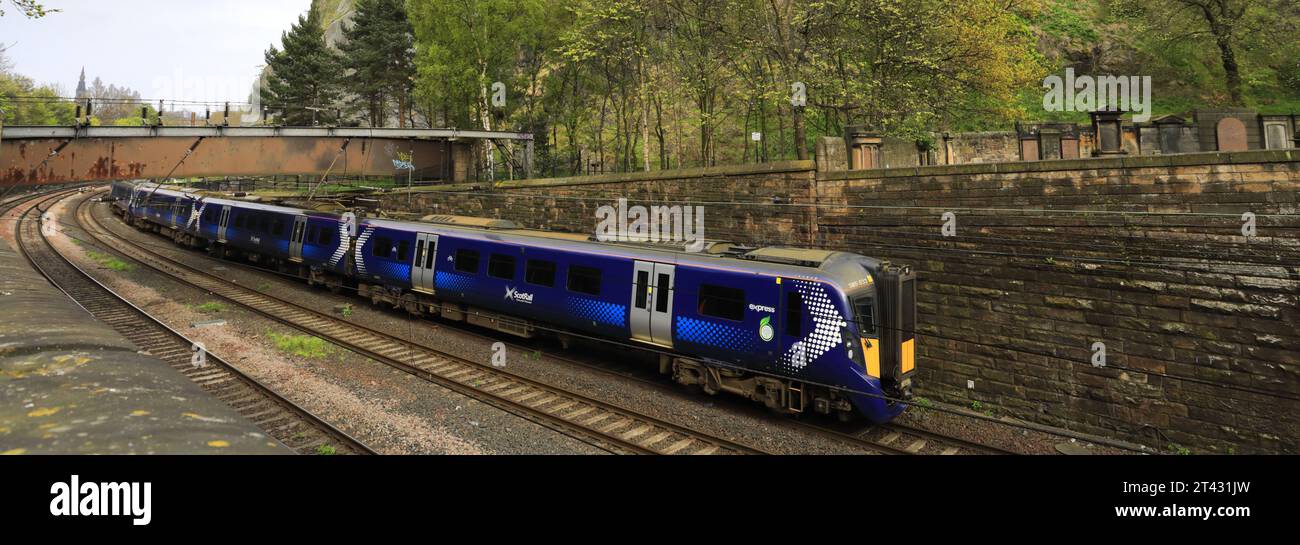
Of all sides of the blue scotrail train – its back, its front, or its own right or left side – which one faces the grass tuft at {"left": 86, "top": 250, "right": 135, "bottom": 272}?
back

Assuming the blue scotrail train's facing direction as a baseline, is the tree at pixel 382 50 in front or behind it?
behind

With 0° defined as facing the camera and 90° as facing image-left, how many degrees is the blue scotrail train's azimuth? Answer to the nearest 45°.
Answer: approximately 315°

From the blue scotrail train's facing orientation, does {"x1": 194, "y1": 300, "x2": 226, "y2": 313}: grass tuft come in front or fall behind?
behind
